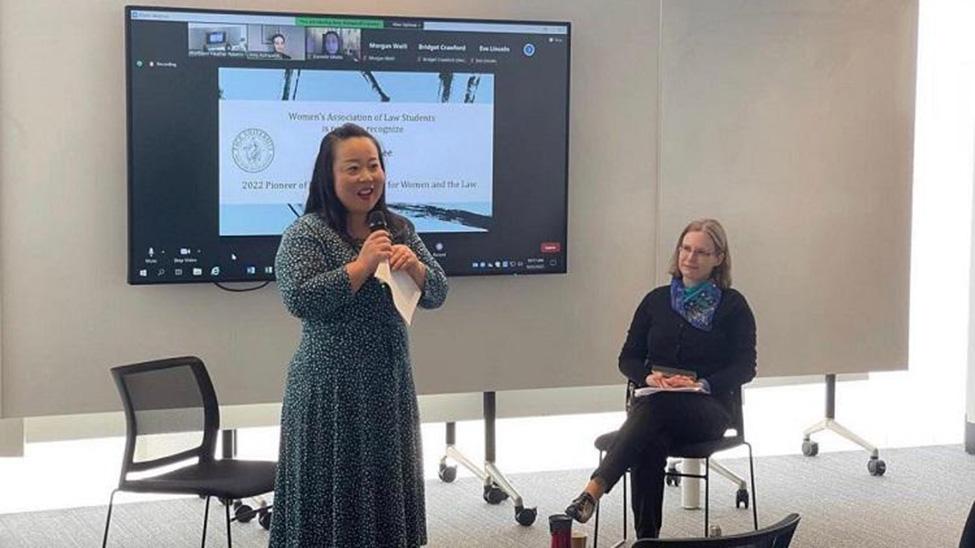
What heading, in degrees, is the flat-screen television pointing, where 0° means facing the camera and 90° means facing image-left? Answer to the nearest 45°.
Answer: approximately 0°

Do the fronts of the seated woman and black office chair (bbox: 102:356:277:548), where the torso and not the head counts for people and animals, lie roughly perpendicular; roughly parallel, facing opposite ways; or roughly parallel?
roughly perpendicular

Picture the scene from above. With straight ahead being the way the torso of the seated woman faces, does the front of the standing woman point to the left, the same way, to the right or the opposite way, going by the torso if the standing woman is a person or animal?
to the left

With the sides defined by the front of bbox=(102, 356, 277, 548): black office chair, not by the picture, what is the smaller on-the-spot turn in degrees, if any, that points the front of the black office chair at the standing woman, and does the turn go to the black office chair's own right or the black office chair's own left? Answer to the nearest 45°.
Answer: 0° — it already faces them

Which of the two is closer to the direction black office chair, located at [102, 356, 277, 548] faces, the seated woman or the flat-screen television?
the seated woman

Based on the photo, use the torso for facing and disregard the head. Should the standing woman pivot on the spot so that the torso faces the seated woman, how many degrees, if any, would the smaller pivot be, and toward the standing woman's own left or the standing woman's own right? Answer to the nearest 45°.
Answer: approximately 90° to the standing woman's own left

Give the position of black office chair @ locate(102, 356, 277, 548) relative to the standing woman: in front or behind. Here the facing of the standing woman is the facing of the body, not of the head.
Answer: behind

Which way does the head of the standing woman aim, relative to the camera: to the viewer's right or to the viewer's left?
to the viewer's right

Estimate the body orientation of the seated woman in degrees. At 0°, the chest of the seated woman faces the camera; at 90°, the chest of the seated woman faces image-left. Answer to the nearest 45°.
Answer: approximately 45°

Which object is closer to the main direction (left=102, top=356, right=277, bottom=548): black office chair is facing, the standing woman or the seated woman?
the standing woman

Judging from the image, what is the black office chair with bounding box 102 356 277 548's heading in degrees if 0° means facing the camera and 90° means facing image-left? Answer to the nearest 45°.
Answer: approximately 315°

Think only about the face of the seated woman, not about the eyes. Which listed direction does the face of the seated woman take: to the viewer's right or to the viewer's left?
to the viewer's left
